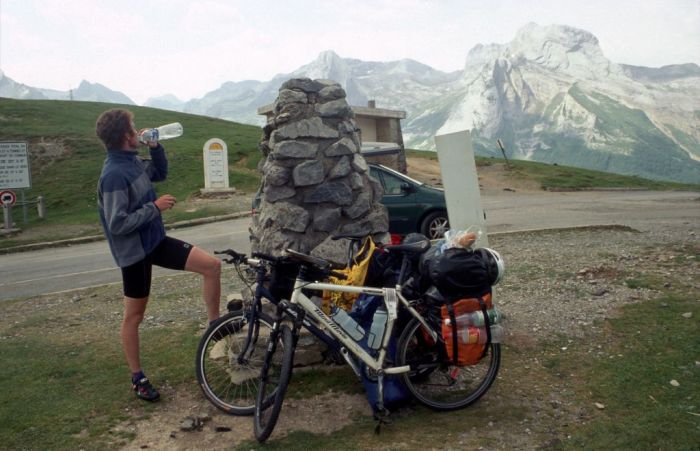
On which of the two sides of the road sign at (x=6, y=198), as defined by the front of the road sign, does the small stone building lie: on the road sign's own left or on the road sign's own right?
on the road sign's own left

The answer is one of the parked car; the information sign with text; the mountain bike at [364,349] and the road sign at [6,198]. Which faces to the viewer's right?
the parked car

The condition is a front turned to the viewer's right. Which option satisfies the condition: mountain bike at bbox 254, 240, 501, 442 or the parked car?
the parked car

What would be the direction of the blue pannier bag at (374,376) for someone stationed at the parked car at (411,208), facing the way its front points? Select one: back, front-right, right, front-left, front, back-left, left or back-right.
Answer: right

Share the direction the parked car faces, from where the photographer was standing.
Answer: facing to the right of the viewer

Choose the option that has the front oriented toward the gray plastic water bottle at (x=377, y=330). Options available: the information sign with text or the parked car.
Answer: the information sign with text

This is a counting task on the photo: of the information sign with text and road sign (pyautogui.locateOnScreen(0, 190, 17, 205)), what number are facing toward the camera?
2

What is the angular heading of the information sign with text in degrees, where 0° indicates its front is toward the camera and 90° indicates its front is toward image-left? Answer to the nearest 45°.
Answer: approximately 0°

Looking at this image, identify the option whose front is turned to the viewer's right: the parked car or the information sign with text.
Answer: the parked car

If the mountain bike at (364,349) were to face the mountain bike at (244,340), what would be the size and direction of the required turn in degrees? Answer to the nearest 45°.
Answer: approximately 45° to its right

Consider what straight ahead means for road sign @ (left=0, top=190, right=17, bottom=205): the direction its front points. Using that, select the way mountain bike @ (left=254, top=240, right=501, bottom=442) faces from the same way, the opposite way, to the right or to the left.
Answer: to the right

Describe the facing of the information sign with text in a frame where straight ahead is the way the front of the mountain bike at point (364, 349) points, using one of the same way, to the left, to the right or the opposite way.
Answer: to the left

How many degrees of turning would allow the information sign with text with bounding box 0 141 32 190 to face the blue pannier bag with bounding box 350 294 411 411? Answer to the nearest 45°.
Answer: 0° — it already faces it

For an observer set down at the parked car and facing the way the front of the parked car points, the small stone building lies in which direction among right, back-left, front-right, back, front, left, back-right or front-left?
left

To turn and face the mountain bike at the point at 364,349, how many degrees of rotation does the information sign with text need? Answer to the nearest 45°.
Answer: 0° — it already faces it

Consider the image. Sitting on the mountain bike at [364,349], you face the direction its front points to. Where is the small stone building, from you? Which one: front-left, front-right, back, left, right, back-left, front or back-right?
back-right
